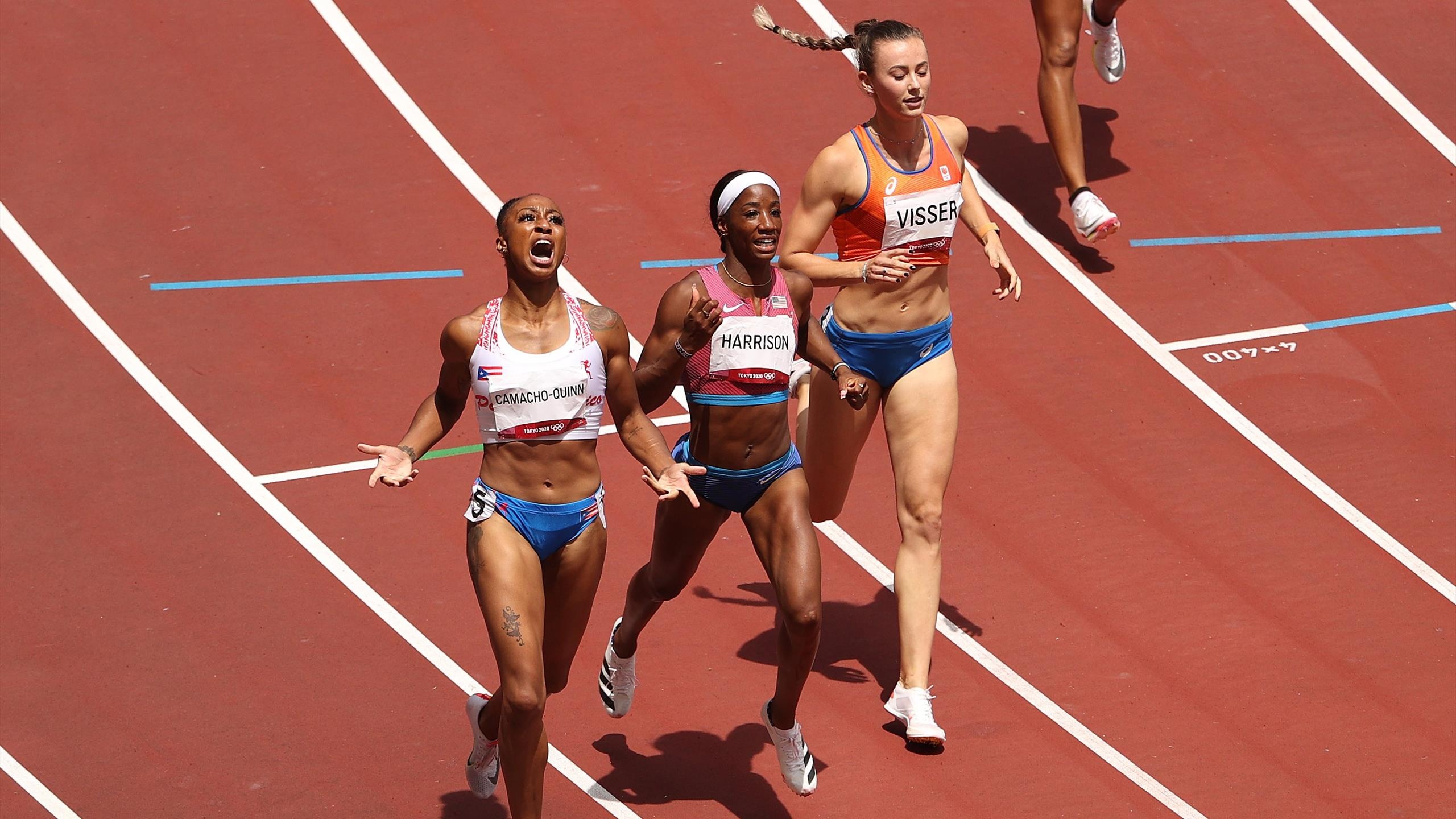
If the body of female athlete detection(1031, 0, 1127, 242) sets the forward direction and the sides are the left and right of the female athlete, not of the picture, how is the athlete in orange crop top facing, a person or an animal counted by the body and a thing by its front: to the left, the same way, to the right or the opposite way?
the same way

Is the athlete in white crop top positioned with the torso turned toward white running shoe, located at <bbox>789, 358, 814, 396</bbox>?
no

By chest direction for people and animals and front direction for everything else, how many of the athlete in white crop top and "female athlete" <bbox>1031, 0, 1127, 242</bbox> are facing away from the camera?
0

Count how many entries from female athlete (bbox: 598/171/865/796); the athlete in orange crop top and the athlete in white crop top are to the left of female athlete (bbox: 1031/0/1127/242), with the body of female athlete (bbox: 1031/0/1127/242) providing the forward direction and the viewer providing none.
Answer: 0

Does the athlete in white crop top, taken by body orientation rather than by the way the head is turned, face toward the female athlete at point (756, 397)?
no

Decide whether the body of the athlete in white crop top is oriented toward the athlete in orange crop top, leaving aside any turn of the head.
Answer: no

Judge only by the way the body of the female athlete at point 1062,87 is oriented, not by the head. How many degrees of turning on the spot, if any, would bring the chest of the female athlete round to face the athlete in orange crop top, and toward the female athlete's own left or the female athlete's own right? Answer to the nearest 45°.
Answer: approximately 45° to the female athlete's own right

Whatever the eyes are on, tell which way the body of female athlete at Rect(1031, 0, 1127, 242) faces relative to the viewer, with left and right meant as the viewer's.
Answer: facing the viewer and to the right of the viewer

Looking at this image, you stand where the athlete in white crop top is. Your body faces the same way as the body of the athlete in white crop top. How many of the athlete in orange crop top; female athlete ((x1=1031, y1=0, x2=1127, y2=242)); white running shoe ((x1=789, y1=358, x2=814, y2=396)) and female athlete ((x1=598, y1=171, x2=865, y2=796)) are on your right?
0

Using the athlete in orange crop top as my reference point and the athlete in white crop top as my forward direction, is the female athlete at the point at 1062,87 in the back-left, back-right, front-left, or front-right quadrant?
back-right

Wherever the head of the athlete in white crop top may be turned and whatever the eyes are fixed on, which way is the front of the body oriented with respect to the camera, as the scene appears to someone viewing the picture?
toward the camera

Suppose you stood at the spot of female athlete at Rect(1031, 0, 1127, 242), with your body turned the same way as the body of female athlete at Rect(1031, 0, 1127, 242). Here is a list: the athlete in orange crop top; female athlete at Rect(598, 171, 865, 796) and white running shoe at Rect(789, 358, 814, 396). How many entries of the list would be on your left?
0

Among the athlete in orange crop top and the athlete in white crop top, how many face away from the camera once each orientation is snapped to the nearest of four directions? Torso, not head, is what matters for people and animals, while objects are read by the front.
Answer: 0

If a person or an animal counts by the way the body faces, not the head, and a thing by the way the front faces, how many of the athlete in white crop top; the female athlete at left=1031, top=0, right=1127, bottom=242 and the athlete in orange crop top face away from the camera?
0
